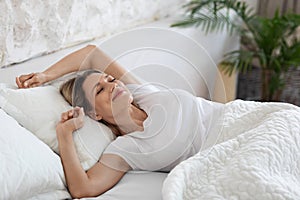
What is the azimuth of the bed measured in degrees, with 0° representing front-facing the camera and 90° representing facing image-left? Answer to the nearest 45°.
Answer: approximately 315°

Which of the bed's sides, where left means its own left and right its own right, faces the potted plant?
left
